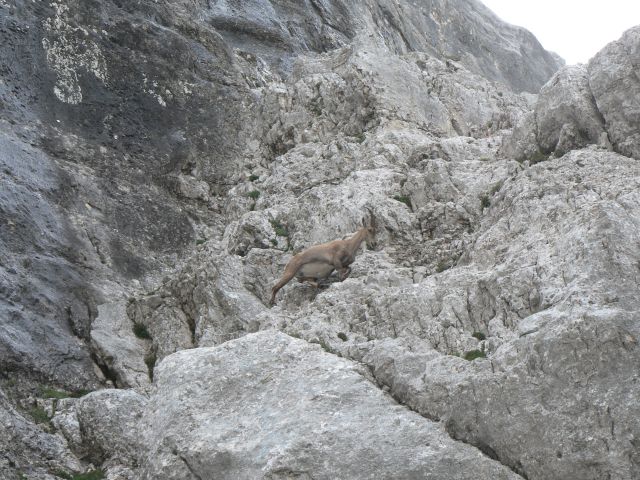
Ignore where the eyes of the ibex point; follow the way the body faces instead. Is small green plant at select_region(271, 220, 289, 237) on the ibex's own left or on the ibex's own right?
on the ibex's own left

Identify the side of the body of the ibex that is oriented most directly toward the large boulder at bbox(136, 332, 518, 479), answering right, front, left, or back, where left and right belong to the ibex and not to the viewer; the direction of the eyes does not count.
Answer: right

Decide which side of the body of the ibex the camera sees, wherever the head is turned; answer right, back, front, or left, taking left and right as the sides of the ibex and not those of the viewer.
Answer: right

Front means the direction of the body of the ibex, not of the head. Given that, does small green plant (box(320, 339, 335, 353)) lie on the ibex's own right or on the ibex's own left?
on the ibex's own right

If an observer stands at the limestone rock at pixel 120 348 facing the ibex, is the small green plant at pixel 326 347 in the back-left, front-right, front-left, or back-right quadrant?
front-right

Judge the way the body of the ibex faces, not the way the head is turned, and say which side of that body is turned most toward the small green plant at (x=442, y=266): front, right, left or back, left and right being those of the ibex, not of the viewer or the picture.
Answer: front

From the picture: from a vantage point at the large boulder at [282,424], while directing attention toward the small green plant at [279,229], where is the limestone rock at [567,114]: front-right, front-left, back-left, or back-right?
front-right

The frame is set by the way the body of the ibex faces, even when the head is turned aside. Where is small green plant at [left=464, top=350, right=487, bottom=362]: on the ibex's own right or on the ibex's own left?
on the ibex's own right
